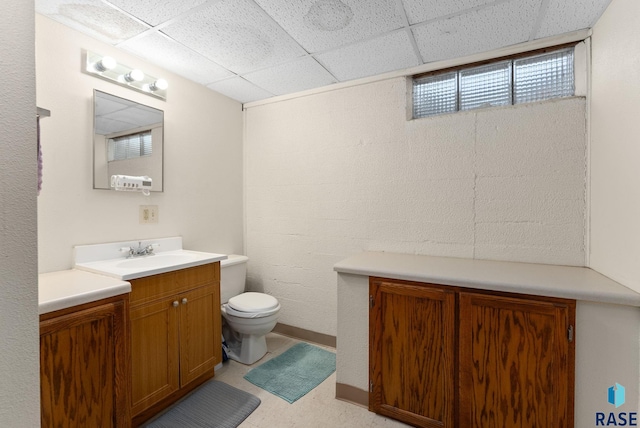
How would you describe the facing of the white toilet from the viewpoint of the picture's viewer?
facing the viewer and to the right of the viewer

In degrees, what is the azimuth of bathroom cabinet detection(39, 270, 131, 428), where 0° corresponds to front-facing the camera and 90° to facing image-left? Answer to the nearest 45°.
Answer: approximately 315°

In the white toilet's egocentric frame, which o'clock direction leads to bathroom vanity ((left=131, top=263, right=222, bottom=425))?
The bathroom vanity is roughly at 3 o'clock from the white toilet.

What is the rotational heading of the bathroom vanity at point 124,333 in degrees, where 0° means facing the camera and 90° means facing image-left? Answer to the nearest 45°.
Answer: approximately 315°

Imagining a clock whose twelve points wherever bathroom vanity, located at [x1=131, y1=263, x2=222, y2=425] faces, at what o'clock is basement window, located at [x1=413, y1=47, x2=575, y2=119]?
The basement window is roughly at 11 o'clock from the bathroom vanity.

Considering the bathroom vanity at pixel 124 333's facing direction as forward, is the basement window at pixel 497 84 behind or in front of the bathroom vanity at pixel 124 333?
in front

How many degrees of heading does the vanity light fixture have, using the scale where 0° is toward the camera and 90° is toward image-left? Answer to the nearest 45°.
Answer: approximately 315°
